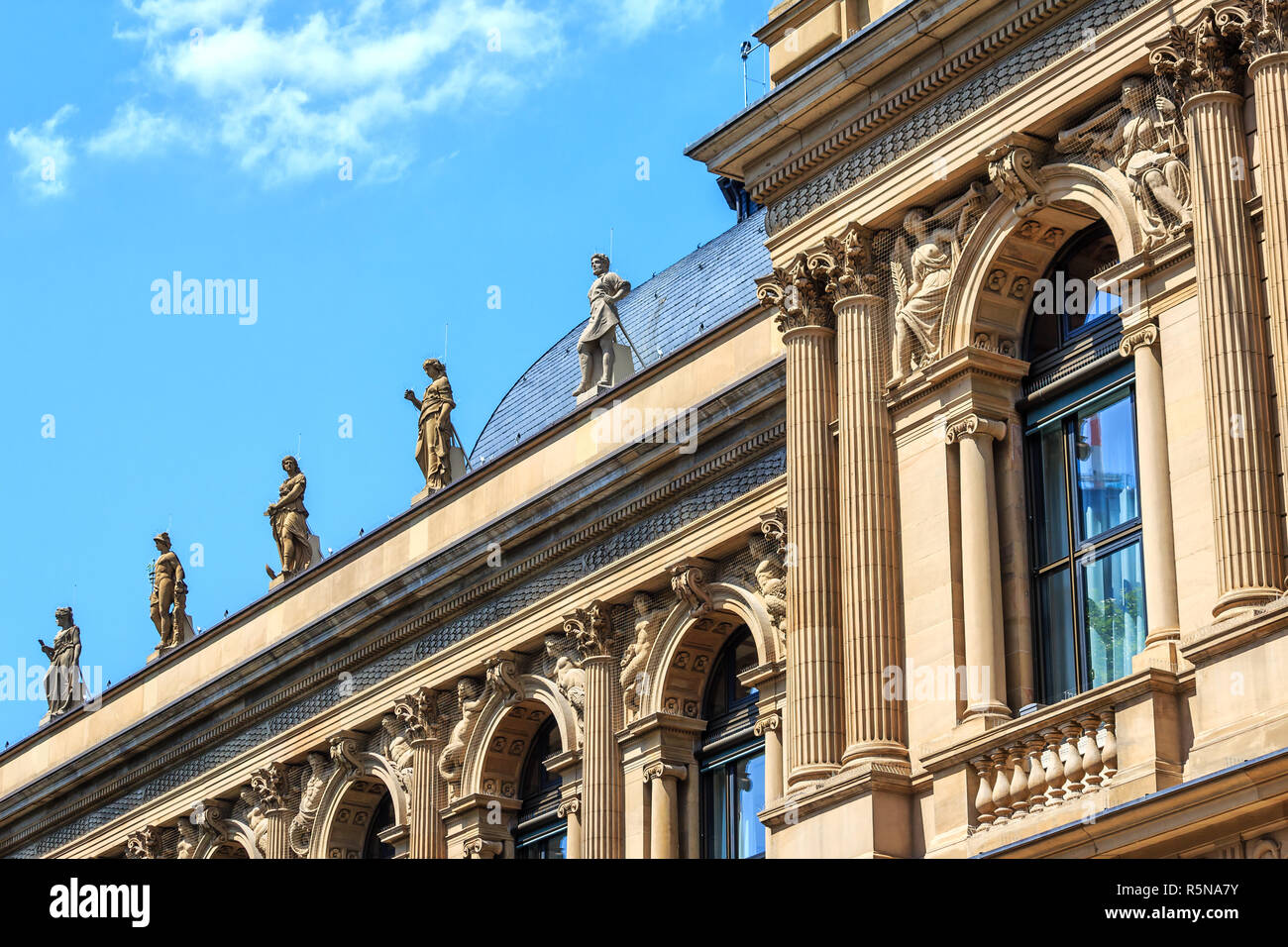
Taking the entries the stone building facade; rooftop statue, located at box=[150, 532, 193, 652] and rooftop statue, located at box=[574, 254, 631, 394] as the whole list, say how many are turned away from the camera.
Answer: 0

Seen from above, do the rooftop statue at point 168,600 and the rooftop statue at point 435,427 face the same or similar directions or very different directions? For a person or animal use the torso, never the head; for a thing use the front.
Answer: same or similar directions

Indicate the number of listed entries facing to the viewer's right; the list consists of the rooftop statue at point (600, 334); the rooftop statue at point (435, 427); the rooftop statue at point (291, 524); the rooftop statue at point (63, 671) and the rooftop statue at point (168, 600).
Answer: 0

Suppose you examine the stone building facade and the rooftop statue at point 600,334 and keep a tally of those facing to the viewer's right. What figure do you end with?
0

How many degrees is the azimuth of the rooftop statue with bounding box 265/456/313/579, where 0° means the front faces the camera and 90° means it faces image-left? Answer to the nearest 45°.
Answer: approximately 45°

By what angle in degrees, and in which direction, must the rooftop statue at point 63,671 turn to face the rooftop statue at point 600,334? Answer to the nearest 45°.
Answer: approximately 90° to its left

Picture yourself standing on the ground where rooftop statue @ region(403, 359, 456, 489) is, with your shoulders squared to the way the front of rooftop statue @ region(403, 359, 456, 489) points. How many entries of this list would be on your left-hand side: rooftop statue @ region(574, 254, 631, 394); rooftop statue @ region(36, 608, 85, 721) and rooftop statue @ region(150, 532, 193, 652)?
1

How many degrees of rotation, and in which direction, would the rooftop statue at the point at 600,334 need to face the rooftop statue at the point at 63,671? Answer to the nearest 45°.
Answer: approximately 90° to its right

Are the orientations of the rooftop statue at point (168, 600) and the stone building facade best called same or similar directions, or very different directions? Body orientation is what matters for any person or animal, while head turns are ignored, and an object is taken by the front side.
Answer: same or similar directions

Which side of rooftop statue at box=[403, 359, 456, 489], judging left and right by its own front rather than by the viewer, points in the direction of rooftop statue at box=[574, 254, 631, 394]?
left

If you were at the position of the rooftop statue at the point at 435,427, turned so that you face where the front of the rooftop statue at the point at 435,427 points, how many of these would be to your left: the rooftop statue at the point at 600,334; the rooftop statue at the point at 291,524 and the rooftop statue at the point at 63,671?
1

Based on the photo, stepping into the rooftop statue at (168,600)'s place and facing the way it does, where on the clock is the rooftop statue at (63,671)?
the rooftop statue at (63,671) is roughly at 4 o'clock from the rooftop statue at (168,600).

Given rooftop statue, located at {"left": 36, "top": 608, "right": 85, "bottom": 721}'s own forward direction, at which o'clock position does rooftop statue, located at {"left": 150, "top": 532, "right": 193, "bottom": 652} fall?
rooftop statue, located at {"left": 150, "top": 532, "right": 193, "bottom": 652} is roughly at 10 o'clock from rooftop statue, located at {"left": 36, "top": 608, "right": 85, "bottom": 721}.

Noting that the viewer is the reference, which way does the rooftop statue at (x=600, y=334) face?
facing the viewer and to the left of the viewer

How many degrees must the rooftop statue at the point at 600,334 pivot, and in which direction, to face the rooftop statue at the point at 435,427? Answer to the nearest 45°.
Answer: approximately 90° to its right
